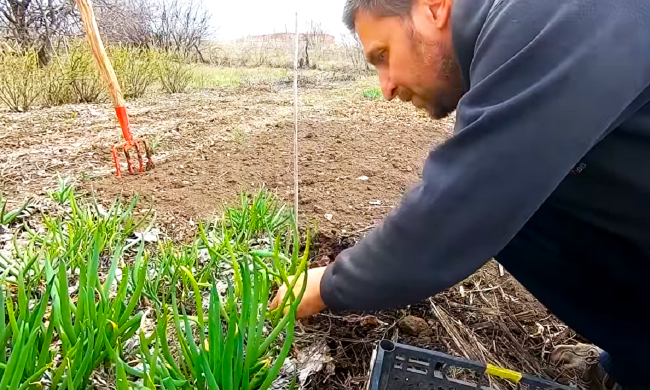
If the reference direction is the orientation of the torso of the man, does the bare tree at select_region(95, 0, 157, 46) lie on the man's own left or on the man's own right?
on the man's own right

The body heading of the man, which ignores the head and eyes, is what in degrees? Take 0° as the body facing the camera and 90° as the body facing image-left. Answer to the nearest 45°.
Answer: approximately 90°

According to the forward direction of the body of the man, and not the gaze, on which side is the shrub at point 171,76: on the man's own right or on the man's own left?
on the man's own right

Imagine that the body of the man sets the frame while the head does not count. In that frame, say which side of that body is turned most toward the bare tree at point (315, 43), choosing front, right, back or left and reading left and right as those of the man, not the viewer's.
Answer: right

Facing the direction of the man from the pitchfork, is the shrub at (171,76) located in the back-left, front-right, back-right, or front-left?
back-left

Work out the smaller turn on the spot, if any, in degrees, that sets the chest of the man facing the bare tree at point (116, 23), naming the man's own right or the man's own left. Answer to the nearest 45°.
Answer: approximately 45° to the man's own right

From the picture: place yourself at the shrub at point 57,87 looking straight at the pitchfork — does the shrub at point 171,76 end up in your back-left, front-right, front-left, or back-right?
back-left

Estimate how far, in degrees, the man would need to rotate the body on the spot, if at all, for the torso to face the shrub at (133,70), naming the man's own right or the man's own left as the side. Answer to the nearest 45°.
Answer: approximately 45° to the man's own right
